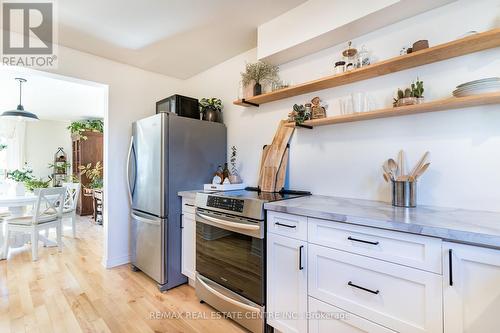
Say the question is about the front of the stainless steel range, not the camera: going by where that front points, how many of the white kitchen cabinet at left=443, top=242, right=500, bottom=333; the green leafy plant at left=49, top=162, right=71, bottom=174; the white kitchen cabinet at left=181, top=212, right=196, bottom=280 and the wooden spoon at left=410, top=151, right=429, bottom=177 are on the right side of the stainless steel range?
2

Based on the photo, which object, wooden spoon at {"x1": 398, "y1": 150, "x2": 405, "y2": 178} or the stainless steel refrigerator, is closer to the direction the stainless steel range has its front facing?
the stainless steel refrigerator

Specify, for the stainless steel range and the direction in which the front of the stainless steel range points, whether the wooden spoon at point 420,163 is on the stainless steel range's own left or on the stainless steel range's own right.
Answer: on the stainless steel range's own left

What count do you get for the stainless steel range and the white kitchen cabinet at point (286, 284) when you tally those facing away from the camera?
0

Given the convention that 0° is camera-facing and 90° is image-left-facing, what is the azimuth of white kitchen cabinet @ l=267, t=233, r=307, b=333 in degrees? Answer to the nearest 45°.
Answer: approximately 45°

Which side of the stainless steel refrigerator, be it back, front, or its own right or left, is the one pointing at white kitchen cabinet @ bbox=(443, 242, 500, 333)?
left

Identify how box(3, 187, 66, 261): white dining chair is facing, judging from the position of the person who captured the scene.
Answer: facing away from the viewer and to the left of the viewer

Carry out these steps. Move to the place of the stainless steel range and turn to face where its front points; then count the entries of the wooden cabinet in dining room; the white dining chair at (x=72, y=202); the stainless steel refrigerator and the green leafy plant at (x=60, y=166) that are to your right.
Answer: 4

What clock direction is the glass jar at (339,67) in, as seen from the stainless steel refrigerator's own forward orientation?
The glass jar is roughly at 9 o'clock from the stainless steel refrigerator.

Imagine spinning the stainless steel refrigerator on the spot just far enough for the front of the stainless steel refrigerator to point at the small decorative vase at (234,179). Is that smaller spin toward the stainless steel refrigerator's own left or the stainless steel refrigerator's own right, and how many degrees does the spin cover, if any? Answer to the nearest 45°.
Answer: approximately 135° to the stainless steel refrigerator's own left

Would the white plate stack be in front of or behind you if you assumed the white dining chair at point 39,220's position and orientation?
behind

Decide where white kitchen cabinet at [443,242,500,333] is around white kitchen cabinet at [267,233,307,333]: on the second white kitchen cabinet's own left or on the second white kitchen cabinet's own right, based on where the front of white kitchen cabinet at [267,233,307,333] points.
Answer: on the second white kitchen cabinet's own left

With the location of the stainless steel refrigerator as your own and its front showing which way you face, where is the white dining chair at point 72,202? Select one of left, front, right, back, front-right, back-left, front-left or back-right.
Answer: right
